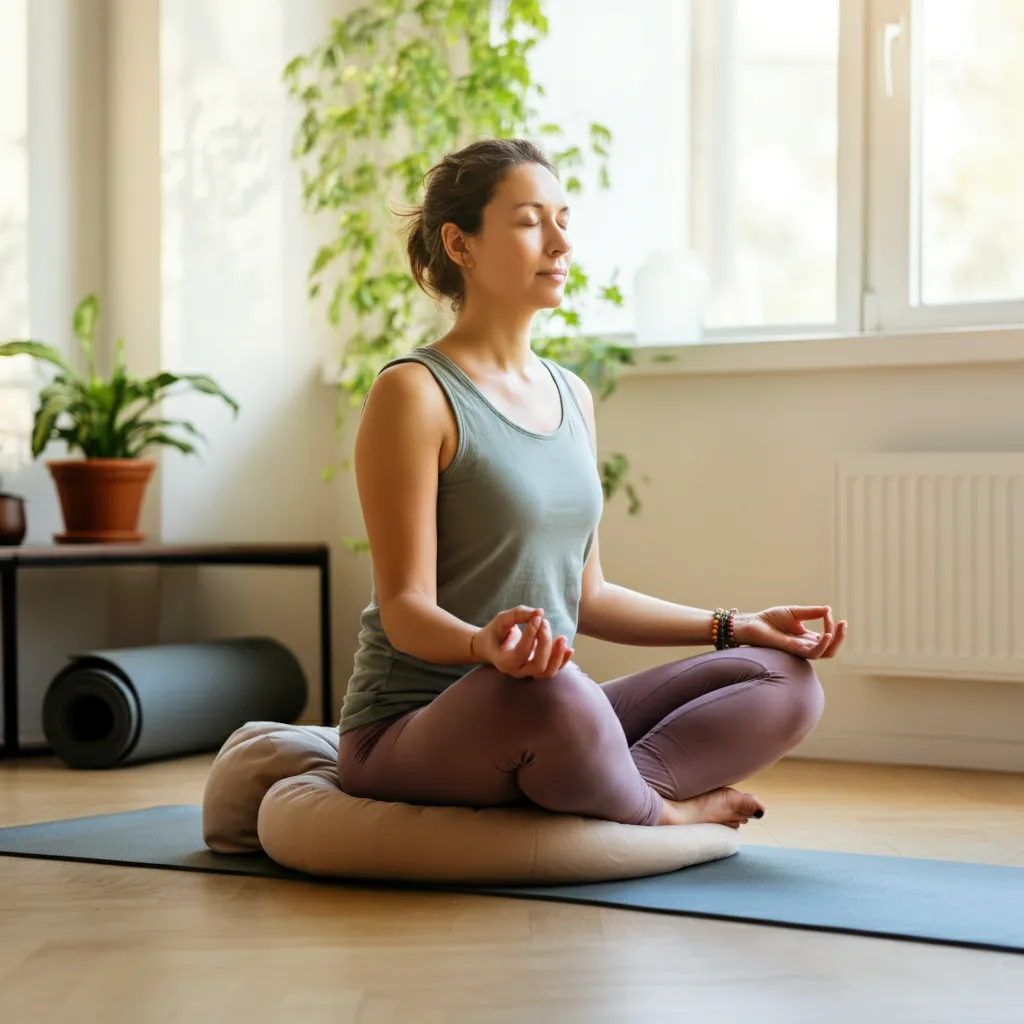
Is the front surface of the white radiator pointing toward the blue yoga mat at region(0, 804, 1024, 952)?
yes

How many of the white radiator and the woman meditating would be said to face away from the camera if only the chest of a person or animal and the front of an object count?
0

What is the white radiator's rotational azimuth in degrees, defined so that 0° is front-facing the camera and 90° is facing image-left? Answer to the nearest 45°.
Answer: approximately 0°

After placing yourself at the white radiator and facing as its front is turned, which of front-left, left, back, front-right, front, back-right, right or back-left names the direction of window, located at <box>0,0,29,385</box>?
right

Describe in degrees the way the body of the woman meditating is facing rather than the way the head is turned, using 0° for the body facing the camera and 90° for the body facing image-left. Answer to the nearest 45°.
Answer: approximately 315°

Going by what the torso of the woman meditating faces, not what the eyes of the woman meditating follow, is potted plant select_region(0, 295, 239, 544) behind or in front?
behind

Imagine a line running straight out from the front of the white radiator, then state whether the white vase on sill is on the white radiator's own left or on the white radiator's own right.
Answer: on the white radiator's own right

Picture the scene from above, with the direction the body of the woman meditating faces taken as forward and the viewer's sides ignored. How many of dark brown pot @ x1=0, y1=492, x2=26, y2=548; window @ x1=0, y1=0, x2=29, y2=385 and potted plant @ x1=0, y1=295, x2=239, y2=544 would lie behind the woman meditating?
3

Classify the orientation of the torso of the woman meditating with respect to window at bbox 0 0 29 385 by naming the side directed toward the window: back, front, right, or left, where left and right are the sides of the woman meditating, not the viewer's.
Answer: back

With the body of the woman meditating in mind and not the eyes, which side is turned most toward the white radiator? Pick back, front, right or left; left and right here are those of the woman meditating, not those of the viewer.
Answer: left
